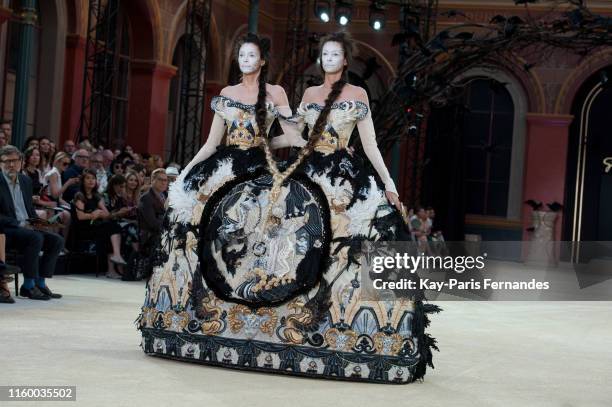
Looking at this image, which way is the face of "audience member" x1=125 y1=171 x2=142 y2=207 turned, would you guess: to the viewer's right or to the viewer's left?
to the viewer's right

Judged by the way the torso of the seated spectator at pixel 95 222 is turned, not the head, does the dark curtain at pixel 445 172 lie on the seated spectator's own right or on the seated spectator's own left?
on the seated spectator's own left

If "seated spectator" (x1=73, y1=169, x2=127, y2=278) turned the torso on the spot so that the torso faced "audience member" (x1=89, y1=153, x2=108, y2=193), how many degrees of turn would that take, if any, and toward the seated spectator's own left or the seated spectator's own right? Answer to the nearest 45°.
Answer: approximately 135° to the seated spectator's own left

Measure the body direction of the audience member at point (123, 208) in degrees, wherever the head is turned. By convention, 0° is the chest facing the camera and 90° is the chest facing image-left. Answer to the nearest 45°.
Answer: approximately 315°

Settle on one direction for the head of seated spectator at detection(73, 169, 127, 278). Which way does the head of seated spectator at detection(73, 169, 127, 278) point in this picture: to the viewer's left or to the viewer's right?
to the viewer's right

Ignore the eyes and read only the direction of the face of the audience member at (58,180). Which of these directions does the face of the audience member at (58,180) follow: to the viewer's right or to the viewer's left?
to the viewer's right

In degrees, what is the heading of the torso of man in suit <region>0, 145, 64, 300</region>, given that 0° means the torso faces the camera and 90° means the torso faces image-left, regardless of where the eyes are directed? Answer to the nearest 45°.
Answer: approximately 315°

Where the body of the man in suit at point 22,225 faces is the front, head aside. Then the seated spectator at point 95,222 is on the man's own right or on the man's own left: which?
on the man's own left
